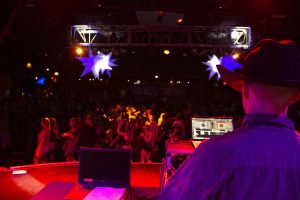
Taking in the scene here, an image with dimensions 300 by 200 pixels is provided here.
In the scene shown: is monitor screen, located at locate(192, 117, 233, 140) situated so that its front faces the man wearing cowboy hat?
yes

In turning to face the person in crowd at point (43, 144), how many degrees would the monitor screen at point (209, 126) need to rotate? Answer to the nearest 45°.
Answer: approximately 135° to its right

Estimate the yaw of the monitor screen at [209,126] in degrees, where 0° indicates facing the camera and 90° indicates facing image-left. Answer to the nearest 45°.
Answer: approximately 0°

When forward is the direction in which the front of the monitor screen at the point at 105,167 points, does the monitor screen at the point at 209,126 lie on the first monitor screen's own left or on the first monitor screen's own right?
on the first monitor screen's own left

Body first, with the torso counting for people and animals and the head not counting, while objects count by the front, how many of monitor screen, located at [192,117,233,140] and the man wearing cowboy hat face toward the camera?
1

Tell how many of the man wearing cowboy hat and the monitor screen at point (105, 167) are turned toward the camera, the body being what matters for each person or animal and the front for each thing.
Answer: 1

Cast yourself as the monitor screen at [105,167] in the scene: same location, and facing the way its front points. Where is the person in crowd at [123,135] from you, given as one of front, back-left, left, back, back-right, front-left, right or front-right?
back

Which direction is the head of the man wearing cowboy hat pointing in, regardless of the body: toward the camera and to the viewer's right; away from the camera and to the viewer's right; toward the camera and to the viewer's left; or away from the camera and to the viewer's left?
away from the camera and to the viewer's left

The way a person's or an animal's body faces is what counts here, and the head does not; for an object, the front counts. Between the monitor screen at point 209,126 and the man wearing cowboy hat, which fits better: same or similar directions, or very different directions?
very different directions

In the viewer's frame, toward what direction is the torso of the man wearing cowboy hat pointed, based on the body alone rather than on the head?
away from the camera

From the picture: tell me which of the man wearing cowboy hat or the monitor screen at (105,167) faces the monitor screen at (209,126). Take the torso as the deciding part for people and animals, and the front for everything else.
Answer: the man wearing cowboy hat
